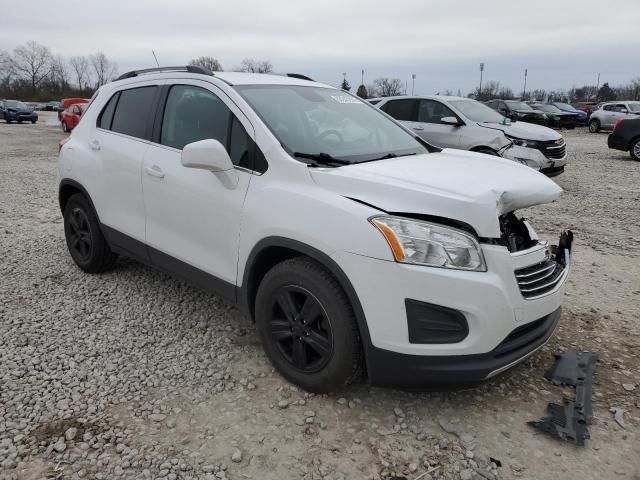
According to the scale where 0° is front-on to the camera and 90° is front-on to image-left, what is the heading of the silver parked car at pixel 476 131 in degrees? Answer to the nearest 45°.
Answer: approximately 315°

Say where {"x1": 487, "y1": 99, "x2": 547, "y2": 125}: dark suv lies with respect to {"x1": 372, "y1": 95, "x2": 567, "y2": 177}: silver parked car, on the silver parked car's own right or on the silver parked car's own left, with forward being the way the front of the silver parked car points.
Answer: on the silver parked car's own left

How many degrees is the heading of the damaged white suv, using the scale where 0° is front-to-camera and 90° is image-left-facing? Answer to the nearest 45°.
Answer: approximately 315°

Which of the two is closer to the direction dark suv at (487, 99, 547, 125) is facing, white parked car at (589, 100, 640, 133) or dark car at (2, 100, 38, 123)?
the white parked car

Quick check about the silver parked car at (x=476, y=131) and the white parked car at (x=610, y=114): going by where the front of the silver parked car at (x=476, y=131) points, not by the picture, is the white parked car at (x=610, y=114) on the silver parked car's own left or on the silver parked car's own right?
on the silver parked car's own left
